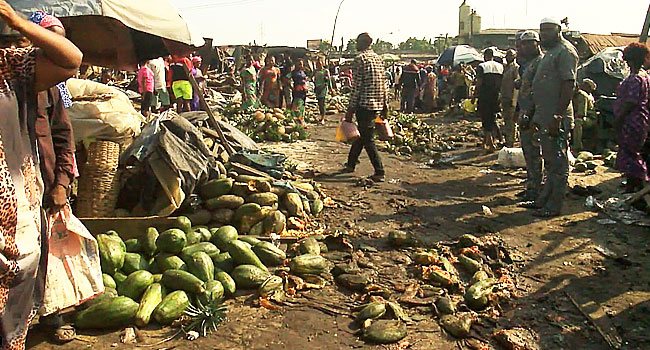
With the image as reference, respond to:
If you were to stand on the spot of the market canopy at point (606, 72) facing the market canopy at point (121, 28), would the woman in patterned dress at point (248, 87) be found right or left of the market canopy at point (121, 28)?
right

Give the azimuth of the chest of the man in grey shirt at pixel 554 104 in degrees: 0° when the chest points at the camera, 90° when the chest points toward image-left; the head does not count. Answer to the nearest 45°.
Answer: approximately 45°

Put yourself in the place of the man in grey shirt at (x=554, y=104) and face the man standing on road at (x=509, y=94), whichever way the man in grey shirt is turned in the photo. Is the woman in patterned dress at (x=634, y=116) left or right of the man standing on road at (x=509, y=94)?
right

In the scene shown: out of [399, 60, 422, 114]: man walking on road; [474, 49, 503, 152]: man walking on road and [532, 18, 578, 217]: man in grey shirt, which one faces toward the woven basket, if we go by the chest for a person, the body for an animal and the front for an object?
the man in grey shirt

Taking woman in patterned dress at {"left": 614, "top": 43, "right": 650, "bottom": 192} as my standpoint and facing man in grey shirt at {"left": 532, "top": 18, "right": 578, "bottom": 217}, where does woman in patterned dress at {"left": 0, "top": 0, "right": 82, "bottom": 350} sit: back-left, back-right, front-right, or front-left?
front-left

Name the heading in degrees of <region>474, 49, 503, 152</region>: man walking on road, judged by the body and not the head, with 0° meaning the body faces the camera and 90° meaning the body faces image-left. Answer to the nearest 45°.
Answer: approximately 180°

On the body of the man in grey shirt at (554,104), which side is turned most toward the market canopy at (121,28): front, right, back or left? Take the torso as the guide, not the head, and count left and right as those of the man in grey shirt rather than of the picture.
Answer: front

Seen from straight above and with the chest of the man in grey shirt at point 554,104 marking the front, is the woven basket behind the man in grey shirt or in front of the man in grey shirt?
in front
